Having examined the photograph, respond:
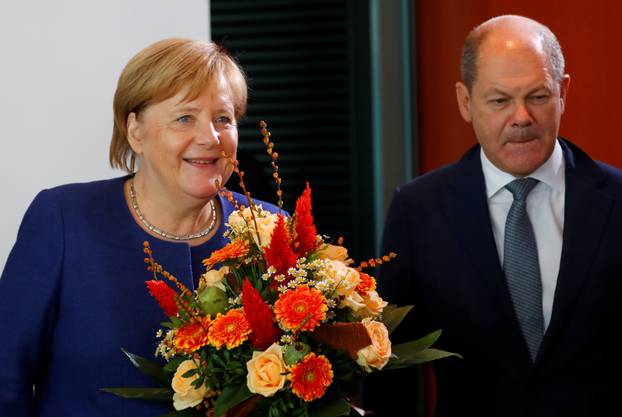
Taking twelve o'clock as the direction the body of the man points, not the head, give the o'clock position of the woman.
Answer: The woman is roughly at 2 o'clock from the man.

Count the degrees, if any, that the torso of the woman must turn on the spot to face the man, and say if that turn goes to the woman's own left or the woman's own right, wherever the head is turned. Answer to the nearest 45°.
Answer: approximately 45° to the woman's own left

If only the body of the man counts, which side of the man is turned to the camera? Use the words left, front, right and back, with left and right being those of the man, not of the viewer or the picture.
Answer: front

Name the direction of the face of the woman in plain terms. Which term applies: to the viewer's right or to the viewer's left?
to the viewer's right

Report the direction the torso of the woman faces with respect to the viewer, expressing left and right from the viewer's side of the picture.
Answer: facing the viewer and to the right of the viewer

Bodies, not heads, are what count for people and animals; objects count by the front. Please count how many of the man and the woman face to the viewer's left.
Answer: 0
